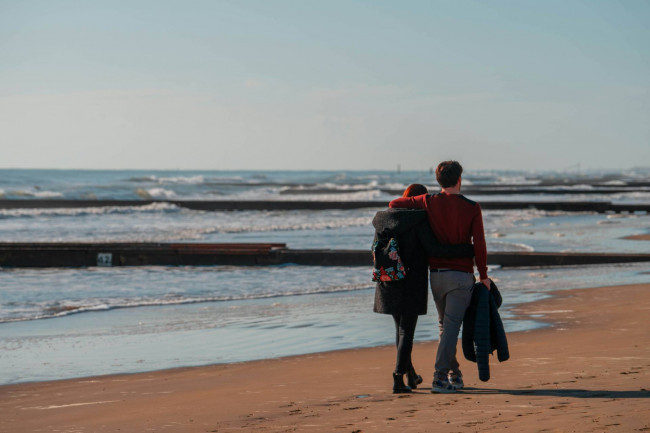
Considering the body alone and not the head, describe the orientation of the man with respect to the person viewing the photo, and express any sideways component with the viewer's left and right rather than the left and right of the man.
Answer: facing away from the viewer

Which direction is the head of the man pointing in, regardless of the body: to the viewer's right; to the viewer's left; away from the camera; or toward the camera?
away from the camera

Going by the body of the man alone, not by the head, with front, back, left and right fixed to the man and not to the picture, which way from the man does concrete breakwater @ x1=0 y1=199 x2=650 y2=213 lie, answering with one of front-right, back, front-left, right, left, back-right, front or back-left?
front

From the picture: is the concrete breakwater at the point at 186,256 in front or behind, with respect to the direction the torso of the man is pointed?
in front
